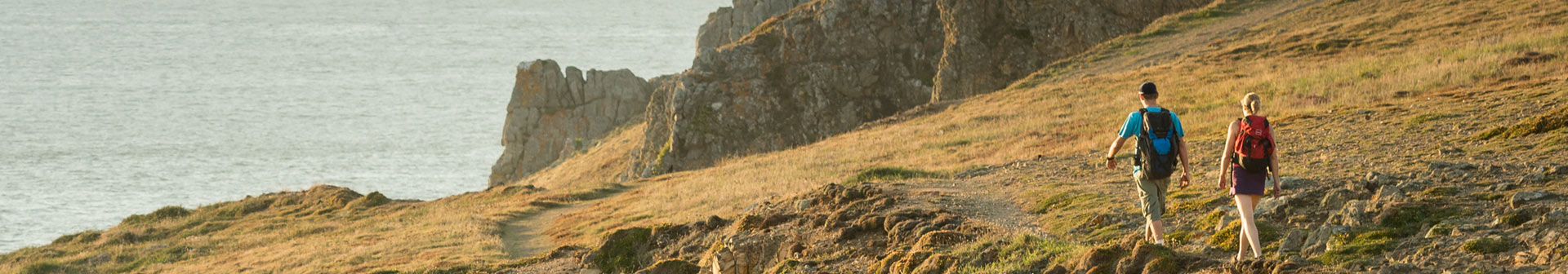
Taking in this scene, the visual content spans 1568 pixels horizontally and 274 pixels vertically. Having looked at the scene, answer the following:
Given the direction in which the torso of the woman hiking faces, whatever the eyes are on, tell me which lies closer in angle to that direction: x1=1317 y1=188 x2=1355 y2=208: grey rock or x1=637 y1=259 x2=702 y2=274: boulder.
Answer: the grey rock

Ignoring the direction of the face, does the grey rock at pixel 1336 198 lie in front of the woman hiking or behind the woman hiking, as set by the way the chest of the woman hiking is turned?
in front

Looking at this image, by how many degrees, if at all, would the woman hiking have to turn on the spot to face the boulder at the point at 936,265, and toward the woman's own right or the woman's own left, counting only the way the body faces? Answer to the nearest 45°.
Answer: approximately 90° to the woman's own left

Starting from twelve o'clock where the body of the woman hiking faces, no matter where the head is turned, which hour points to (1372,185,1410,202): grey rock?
The grey rock is roughly at 1 o'clock from the woman hiking.

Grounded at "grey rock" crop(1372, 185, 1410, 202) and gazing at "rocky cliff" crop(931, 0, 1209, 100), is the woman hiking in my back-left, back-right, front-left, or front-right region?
back-left

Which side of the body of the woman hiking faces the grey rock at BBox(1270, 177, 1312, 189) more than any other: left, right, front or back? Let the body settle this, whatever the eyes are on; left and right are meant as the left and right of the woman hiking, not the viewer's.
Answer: front

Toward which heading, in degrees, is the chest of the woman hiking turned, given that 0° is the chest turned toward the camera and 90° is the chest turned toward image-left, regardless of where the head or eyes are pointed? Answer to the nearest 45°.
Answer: approximately 180°

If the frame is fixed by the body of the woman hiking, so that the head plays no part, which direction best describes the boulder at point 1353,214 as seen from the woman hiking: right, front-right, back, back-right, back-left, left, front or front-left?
front-right

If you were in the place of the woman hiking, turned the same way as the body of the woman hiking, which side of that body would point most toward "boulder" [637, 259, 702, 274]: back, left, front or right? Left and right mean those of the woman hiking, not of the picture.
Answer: left

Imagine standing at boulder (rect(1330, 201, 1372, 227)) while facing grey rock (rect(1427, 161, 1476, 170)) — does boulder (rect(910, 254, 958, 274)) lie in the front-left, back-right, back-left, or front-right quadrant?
back-left
